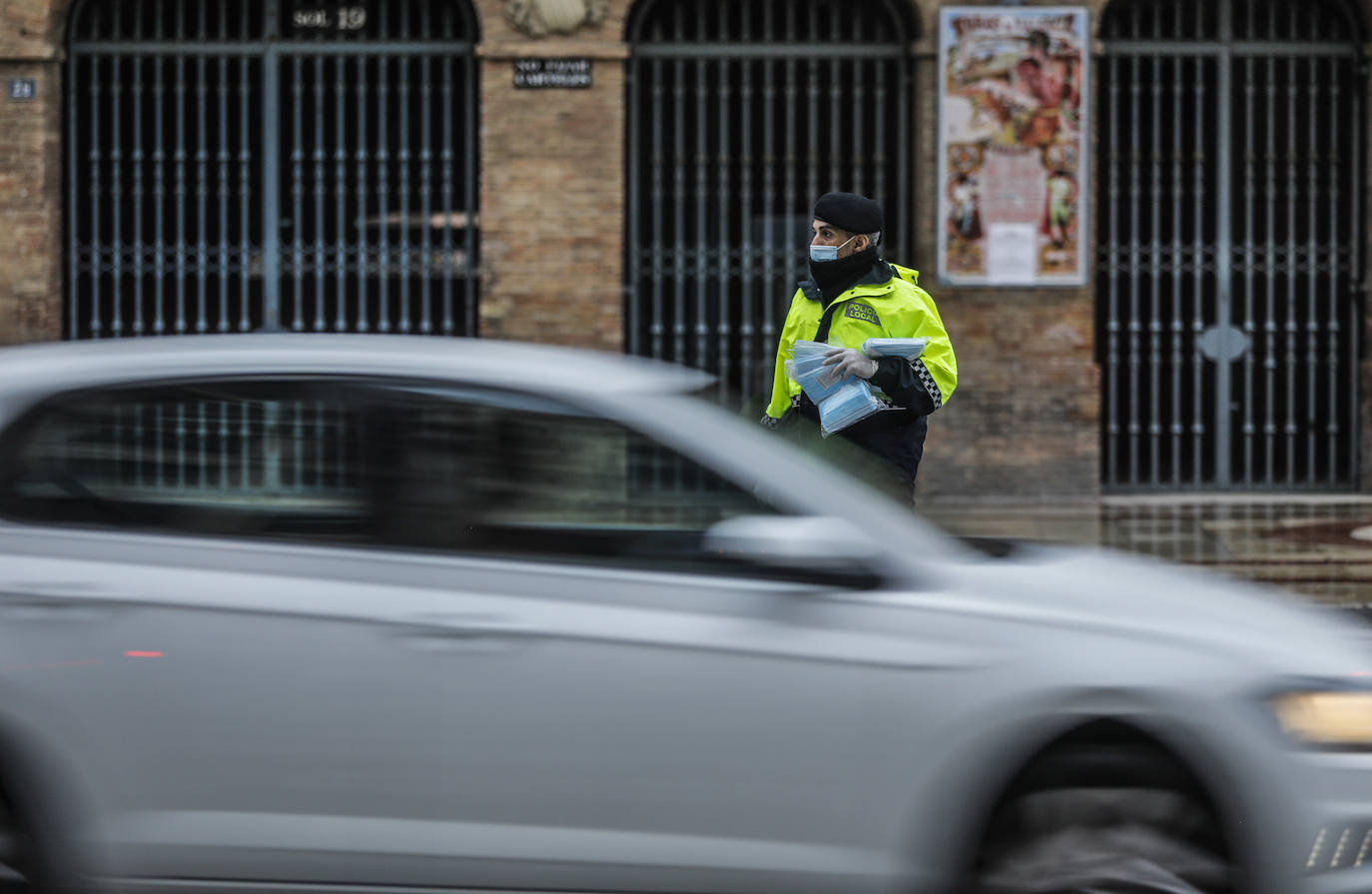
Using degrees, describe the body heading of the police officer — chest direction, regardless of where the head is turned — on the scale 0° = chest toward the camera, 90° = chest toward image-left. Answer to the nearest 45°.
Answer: approximately 45°

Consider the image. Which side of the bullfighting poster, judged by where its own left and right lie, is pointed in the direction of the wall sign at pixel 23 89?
right

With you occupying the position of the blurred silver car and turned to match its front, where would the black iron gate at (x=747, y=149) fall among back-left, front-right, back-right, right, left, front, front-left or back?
left

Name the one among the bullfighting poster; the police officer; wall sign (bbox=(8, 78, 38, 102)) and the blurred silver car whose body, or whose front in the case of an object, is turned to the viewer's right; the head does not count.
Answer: the blurred silver car

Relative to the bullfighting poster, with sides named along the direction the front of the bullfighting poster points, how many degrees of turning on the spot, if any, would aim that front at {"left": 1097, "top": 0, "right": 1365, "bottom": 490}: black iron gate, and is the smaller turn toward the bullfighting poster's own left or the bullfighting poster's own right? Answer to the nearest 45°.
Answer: approximately 135° to the bullfighting poster's own left

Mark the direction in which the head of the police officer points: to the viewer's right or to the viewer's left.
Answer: to the viewer's left

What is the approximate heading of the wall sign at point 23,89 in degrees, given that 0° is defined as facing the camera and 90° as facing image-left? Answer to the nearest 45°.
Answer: approximately 0°

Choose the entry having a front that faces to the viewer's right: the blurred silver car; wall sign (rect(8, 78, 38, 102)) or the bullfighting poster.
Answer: the blurred silver car

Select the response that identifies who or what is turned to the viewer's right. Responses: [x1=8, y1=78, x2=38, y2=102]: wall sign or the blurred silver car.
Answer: the blurred silver car

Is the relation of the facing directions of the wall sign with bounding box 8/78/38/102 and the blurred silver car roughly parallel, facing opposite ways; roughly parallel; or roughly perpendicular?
roughly perpendicular

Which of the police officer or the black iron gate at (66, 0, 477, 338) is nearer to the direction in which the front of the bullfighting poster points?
the police officer

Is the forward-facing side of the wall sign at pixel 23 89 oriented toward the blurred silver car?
yes

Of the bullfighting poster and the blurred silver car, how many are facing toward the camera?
1

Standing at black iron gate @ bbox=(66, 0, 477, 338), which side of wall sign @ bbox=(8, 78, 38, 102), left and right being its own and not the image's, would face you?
left

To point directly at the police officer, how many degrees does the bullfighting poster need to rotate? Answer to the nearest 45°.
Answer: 0° — it already faces them

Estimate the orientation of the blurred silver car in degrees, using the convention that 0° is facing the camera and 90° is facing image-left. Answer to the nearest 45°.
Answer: approximately 270°

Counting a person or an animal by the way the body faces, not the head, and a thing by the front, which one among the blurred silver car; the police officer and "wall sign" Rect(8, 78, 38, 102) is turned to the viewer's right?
the blurred silver car
